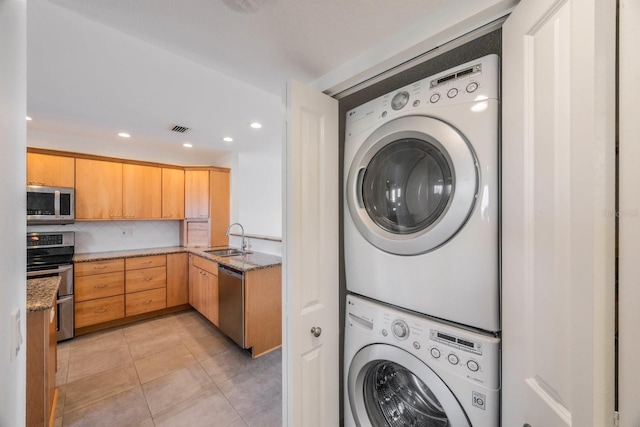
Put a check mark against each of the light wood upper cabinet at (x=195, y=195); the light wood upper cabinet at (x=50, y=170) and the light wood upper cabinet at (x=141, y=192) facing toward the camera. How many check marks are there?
3

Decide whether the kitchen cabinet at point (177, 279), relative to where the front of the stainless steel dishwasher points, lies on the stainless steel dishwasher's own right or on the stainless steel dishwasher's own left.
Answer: on the stainless steel dishwasher's own right

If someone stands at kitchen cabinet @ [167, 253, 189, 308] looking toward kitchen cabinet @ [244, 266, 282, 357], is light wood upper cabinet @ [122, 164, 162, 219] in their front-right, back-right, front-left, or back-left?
back-right

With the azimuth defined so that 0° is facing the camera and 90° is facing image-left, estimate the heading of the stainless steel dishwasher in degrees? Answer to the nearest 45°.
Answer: approximately 45°

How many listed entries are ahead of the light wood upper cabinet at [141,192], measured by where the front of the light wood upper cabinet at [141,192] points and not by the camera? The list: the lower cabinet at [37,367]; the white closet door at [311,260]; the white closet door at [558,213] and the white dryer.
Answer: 4

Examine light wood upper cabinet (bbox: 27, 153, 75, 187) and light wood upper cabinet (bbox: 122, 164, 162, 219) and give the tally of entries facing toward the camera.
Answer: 2

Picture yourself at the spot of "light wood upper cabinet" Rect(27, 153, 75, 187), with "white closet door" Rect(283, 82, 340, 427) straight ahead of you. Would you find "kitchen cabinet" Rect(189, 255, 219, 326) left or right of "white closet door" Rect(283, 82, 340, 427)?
left

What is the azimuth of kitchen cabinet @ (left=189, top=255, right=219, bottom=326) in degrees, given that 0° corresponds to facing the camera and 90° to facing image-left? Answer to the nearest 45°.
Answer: approximately 45°

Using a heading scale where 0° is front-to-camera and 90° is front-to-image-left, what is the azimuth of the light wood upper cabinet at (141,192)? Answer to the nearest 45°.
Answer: approximately 0°

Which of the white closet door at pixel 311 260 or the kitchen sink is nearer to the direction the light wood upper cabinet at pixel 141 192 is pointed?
the white closet door

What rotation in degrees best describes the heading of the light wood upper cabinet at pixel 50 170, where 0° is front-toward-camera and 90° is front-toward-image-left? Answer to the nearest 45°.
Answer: approximately 0°

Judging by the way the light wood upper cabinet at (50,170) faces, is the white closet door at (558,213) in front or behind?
in front

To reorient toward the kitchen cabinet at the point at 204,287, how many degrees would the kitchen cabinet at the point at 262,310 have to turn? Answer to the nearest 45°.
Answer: approximately 90° to its right
